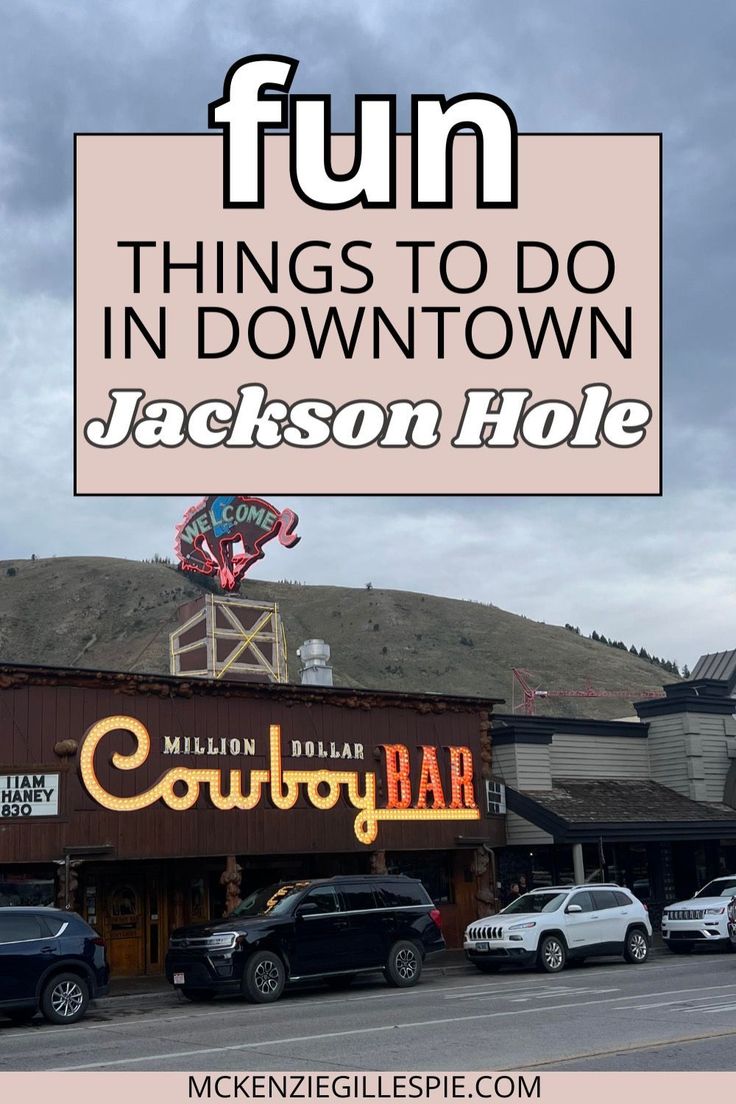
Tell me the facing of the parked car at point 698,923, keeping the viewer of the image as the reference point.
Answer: facing the viewer and to the left of the viewer

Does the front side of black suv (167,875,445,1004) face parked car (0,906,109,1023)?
yes

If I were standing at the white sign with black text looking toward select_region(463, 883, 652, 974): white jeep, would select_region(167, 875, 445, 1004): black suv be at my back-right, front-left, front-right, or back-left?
front-right

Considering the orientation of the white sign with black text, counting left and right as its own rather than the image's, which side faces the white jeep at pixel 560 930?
left

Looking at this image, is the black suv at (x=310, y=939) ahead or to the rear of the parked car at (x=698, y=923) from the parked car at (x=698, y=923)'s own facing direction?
ahead

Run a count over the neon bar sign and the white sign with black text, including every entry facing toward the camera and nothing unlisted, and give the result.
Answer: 2

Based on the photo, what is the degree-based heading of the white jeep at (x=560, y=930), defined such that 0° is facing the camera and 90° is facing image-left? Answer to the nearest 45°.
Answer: approximately 45°

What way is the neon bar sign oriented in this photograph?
toward the camera

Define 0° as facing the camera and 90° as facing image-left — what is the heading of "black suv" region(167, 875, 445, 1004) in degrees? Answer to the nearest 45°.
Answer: approximately 45°

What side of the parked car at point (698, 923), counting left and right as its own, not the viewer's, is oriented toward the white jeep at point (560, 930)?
front

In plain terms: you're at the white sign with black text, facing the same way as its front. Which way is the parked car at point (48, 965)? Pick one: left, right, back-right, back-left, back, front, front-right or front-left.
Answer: front

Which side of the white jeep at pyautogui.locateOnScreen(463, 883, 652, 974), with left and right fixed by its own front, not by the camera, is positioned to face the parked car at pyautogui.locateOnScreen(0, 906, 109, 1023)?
front

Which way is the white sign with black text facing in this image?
toward the camera

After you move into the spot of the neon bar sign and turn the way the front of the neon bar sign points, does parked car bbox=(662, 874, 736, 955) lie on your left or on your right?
on your left

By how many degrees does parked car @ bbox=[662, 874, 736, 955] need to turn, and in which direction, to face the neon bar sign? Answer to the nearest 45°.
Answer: approximately 45° to its right

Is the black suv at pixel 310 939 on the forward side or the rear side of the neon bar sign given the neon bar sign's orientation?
on the forward side

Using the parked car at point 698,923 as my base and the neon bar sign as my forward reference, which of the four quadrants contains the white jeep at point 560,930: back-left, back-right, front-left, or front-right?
front-left

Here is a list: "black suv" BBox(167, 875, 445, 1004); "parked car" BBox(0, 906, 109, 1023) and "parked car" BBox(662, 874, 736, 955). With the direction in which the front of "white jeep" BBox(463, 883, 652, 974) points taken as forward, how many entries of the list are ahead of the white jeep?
2
